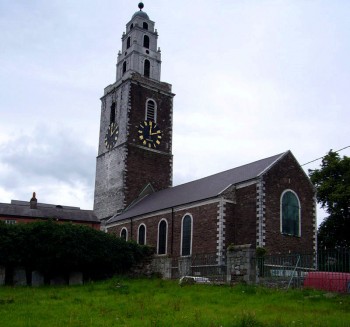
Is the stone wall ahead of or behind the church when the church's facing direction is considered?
behind

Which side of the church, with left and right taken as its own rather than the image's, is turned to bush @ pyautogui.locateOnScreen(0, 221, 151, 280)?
left

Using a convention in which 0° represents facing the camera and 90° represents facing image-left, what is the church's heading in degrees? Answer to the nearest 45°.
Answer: approximately 135°
